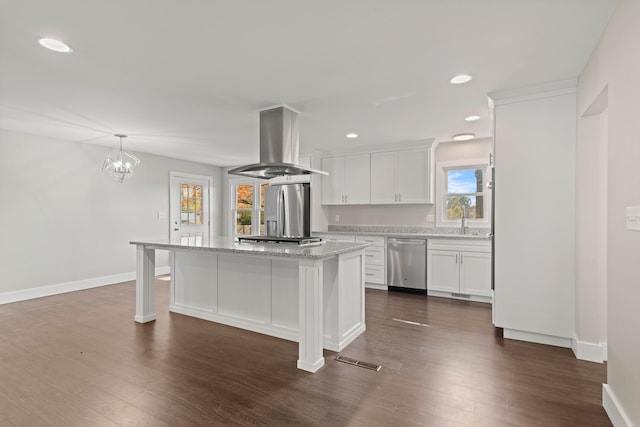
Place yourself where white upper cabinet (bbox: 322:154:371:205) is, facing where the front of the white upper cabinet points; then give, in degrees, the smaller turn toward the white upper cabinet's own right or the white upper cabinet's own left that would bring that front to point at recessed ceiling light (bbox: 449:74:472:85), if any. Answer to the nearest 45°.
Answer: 0° — it already faces it

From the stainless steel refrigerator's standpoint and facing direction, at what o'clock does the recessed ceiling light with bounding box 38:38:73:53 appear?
The recessed ceiling light is roughly at 12 o'clock from the stainless steel refrigerator.

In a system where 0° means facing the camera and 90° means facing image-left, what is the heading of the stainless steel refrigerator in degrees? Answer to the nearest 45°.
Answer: approximately 45°

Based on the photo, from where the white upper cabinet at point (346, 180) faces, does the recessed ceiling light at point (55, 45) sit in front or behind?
in front

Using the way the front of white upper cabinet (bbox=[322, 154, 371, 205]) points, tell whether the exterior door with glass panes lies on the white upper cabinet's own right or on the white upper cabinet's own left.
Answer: on the white upper cabinet's own right

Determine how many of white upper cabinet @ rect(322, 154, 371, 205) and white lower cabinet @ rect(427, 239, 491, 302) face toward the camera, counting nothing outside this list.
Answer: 2

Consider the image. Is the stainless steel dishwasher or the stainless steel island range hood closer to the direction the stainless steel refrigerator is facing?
the stainless steel island range hood

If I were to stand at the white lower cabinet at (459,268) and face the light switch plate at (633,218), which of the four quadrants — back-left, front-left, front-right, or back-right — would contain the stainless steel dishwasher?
back-right

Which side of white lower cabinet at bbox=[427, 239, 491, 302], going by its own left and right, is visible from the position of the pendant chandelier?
right

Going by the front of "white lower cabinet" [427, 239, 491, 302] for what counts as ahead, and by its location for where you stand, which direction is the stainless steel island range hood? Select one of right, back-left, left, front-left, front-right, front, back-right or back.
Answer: front-right

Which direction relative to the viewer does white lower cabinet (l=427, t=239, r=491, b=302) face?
toward the camera

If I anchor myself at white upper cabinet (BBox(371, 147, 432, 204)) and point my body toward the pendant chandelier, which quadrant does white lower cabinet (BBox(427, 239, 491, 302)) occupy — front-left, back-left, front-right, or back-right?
back-left
